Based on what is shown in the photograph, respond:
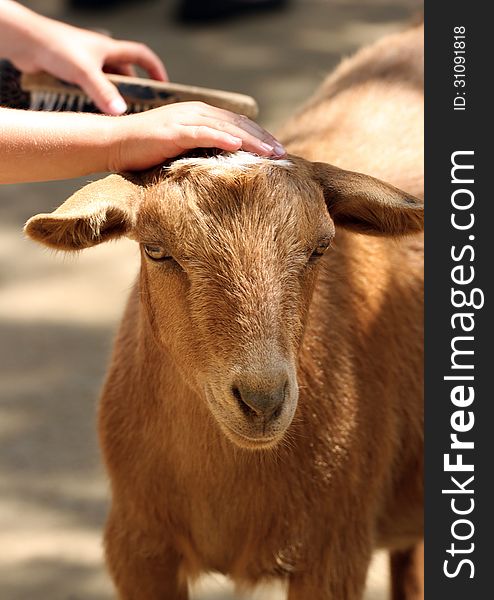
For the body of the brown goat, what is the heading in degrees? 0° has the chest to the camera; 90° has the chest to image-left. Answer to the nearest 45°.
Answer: approximately 45°
